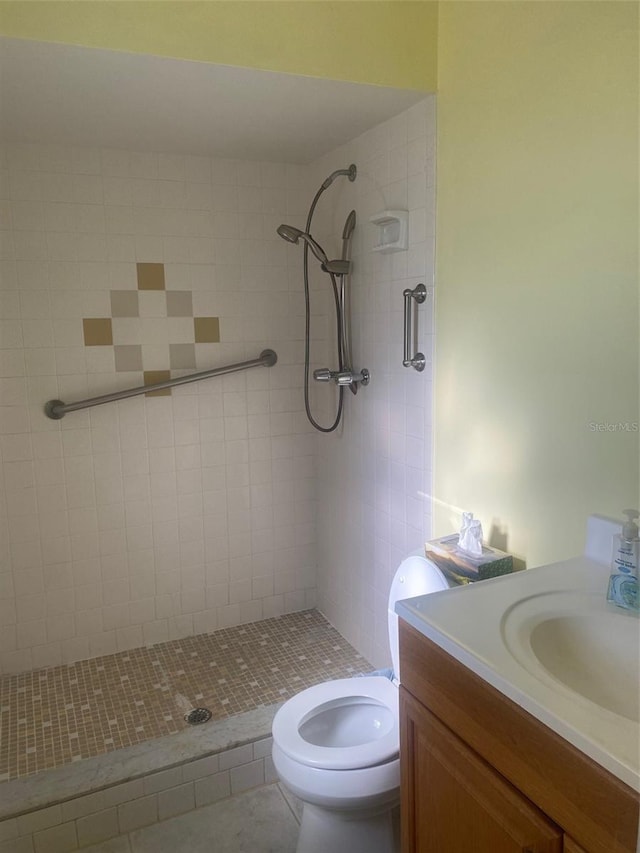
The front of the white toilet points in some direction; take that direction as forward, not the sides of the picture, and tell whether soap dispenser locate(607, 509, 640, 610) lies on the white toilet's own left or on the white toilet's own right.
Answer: on the white toilet's own left

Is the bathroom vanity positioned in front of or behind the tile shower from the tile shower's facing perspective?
in front

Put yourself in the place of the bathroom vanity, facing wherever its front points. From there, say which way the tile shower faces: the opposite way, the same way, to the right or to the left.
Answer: to the left

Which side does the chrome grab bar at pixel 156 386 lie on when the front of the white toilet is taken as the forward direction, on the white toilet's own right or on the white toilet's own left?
on the white toilet's own right

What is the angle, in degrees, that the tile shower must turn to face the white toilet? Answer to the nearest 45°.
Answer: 0° — it already faces it

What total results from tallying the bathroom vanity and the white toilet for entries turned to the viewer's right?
0

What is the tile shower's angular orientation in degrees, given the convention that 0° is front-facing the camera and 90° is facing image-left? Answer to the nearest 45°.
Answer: approximately 0°

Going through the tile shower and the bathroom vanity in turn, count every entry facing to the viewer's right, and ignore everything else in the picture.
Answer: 0

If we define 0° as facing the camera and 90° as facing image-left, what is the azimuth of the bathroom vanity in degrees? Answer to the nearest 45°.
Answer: approximately 45°

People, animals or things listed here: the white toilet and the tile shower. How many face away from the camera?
0

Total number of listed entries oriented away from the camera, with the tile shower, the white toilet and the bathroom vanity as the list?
0

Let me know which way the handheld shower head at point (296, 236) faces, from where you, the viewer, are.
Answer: facing to the left of the viewer

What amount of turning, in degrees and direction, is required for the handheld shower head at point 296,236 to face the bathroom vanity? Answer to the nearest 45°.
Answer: approximately 90° to its left

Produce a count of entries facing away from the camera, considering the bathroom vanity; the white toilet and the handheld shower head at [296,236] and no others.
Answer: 0

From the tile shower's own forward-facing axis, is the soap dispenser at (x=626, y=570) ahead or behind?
ahead
